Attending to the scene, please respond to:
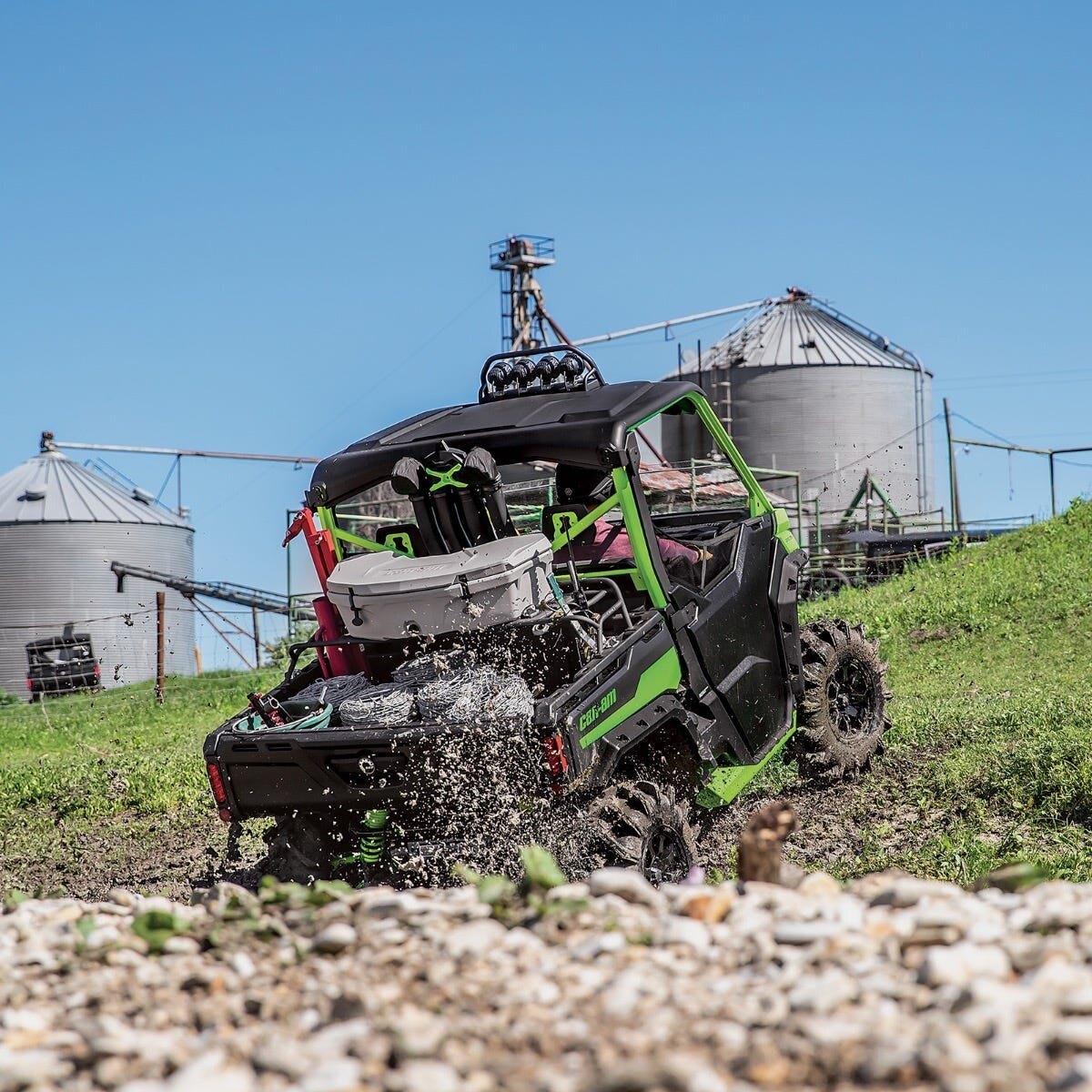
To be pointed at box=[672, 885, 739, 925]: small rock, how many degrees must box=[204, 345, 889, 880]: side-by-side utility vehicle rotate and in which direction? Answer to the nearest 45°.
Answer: approximately 135° to its right

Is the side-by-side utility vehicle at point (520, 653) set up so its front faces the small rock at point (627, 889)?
no

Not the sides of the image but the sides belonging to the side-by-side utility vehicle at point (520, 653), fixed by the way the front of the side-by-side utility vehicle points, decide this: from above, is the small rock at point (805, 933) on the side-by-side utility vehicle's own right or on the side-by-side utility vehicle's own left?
on the side-by-side utility vehicle's own right

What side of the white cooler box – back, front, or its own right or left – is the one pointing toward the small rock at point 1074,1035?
front

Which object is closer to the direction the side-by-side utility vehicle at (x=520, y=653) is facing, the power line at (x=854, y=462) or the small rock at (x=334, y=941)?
the power line

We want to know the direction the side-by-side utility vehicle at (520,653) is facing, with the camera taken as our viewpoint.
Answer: facing away from the viewer and to the right of the viewer

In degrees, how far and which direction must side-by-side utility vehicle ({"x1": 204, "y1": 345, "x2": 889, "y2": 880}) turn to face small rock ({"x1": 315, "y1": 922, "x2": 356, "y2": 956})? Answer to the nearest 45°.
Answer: approximately 135° to its right

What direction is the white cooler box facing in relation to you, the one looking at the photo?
facing the viewer

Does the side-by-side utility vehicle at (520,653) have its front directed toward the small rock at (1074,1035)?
no

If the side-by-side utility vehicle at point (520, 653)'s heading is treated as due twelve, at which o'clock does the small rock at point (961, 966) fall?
The small rock is roughly at 4 o'clock from the side-by-side utility vehicle.

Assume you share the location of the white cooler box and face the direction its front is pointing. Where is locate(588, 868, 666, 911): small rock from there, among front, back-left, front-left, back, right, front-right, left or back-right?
front
